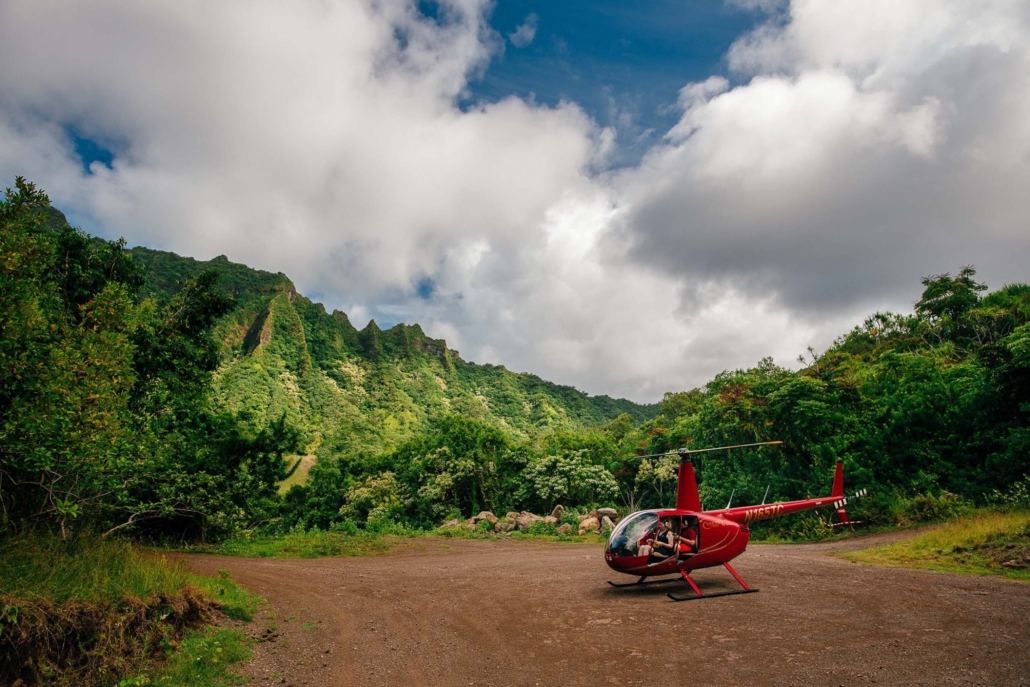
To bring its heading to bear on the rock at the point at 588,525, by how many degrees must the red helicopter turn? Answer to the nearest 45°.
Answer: approximately 135° to its right

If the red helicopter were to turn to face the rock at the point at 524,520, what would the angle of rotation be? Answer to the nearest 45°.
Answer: approximately 90° to its right

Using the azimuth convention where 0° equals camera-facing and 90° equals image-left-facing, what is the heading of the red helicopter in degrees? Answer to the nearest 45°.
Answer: approximately 45°
